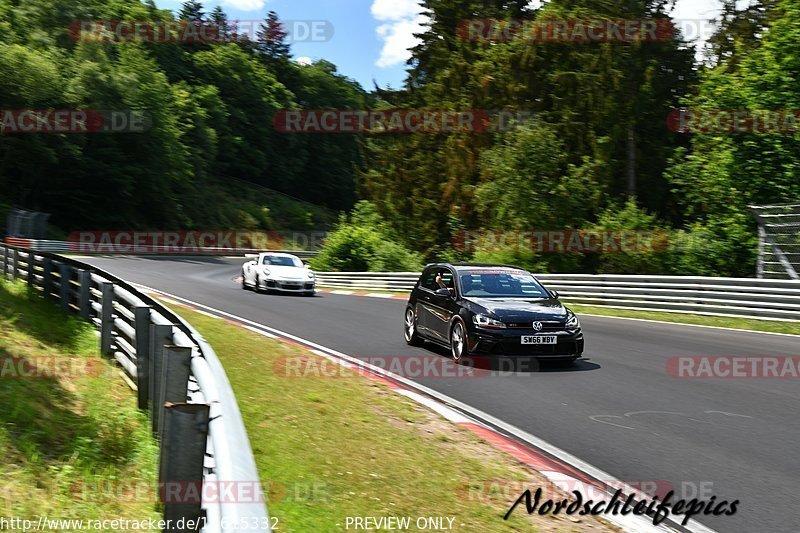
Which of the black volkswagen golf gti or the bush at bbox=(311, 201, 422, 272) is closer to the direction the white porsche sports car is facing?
the black volkswagen golf gti

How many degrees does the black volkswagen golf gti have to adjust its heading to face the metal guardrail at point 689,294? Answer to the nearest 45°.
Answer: approximately 90° to its left

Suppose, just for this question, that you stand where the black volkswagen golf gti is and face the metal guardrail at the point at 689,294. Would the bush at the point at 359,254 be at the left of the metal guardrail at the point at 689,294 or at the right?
left

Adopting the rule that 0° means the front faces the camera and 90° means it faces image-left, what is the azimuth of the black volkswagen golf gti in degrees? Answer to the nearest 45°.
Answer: approximately 315°

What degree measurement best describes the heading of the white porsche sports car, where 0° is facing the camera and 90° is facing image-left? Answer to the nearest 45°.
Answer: approximately 315°

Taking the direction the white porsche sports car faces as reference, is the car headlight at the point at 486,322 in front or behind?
in front
